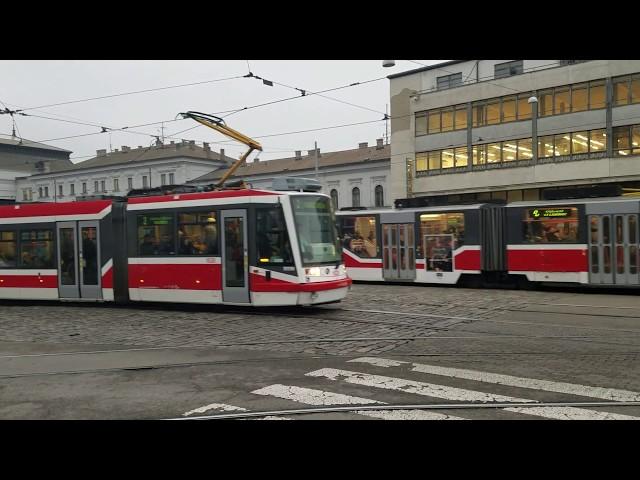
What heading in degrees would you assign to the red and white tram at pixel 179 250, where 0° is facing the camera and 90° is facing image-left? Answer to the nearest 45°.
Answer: approximately 315°

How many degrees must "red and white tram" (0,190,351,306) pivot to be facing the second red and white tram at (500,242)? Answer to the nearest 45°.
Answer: approximately 45° to its left
